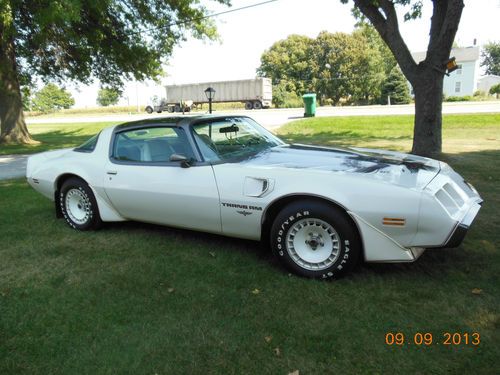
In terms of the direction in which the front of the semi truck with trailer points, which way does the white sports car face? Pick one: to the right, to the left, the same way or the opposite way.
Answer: the opposite way

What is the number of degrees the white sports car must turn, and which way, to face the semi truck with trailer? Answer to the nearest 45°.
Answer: approximately 135° to its left

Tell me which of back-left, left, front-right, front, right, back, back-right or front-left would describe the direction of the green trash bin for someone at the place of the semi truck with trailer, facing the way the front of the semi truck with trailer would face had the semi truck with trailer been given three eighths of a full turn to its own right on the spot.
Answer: right

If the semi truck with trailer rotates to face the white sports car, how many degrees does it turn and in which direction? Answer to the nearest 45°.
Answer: approximately 135° to its left

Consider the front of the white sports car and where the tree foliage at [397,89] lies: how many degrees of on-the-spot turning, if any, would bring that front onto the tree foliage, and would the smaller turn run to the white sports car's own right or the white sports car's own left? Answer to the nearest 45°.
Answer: approximately 135° to the white sports car's own left

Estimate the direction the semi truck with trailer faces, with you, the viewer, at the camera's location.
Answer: facing away from the viewer and to the left of the viewer

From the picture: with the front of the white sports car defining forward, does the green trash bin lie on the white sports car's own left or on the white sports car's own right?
on the white sports car's own left
